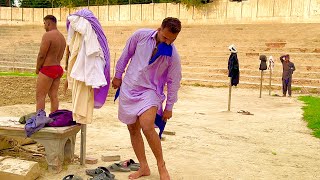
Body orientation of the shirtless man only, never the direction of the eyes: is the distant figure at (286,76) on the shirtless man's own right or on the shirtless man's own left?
on the shirtless man's own right

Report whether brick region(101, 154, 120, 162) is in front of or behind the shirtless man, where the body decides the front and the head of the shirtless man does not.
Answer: behind

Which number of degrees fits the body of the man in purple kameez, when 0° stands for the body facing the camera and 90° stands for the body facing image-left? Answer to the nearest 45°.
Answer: approximately 0°

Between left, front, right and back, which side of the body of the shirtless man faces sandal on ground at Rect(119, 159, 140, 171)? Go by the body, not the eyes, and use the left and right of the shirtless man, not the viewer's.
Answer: back

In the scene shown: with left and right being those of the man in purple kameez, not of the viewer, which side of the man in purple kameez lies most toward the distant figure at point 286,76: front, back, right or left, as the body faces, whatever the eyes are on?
back

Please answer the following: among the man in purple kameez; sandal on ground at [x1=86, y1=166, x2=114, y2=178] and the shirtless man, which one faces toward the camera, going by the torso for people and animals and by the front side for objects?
the man in purple kameez

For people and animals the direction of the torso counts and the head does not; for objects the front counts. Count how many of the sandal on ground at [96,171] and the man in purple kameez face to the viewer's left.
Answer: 1
